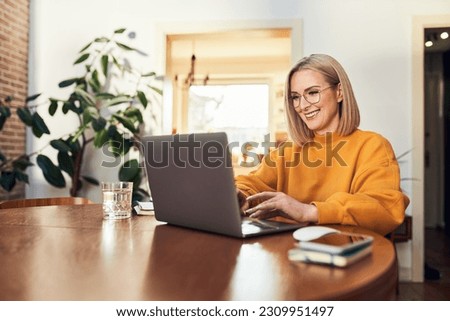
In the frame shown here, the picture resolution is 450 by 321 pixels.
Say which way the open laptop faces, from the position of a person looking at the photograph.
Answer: facing away from the viewer and to the right of the viewer

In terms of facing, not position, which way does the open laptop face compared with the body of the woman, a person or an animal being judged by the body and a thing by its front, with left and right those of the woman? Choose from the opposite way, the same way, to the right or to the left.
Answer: the opposite way

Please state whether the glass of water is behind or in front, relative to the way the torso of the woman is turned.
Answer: in front

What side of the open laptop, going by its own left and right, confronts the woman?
front

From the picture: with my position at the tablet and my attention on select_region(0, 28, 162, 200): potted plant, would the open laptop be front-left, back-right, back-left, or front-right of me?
front-left

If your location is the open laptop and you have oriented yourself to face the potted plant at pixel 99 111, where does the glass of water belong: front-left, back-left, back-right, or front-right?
front-left

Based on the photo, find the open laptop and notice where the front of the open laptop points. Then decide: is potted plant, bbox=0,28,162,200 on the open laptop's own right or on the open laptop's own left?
on the open laptop's own left

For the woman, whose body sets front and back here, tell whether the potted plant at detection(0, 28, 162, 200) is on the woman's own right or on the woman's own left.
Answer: on the woman's own right

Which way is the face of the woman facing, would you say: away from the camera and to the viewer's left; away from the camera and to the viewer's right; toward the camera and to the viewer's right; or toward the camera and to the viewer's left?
toward the camera and to the viewer's left

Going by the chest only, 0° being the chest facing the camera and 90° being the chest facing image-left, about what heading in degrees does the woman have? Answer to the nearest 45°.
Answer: approximately 45°
